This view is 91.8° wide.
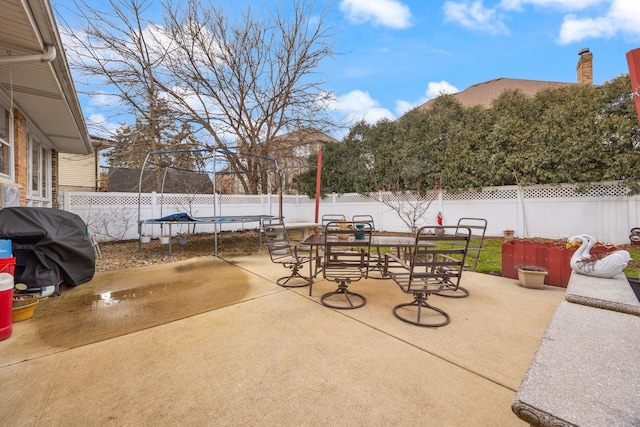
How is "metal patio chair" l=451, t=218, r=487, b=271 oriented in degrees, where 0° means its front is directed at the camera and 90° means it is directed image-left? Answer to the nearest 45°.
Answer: approximately 45°

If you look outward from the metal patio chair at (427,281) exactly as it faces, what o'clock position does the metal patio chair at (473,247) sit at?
the metal patio chair at (473,247) is roughly at 2 o'clock from the metal patio chair at (427,281).

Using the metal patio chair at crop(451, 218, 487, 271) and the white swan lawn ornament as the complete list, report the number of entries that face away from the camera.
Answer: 0

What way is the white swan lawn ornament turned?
to the viewer's left

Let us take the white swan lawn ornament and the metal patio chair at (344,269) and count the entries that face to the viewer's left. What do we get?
1

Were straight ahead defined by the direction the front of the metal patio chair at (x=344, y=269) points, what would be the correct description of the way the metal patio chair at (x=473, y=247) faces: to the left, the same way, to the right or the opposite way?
to the left

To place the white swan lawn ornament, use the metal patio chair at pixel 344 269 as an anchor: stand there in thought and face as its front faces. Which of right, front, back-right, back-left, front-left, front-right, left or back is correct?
right

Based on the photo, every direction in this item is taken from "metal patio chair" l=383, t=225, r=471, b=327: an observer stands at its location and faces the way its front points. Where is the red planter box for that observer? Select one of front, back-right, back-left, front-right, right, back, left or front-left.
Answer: right

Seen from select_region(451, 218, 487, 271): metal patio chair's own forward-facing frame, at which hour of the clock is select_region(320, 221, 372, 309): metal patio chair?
select_region(320, 221, 372, 309): metal patio chair is roughly at 12 o'clock from select_region(451, 218, 487, 271): metal patio chair.

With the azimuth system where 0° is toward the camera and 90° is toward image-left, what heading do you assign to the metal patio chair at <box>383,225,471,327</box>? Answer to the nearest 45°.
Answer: approximately 135°

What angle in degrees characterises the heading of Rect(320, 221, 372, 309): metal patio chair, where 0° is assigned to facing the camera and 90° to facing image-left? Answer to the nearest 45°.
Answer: approximately 180°
